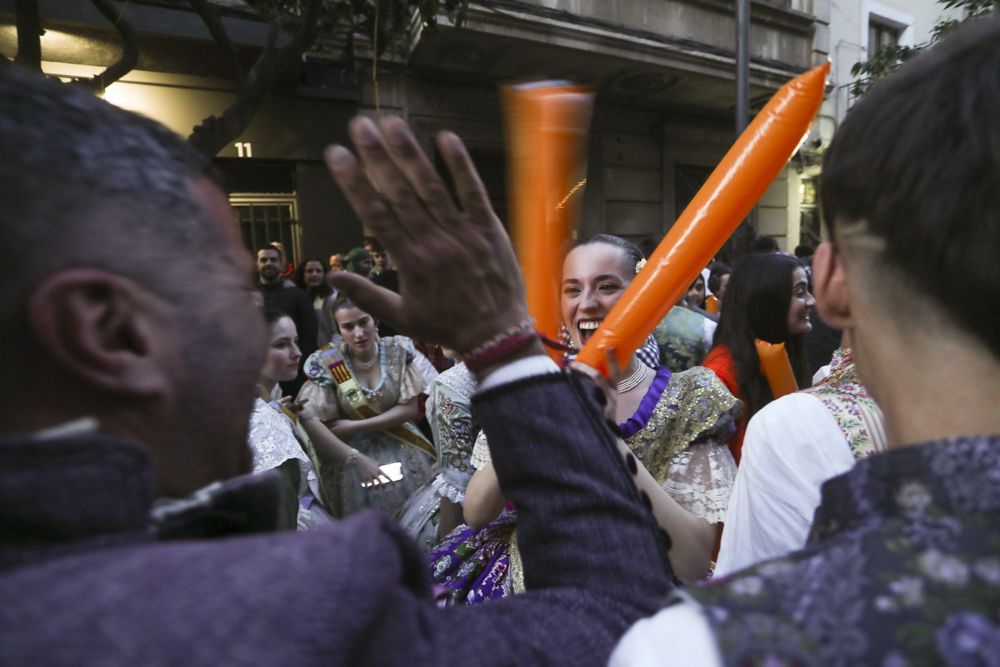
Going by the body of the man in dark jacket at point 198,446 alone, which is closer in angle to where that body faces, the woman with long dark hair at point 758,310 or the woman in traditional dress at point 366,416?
the woman with long dark hair

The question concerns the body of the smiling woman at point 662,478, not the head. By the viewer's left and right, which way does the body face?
facing the viewer and to the left of the viewer

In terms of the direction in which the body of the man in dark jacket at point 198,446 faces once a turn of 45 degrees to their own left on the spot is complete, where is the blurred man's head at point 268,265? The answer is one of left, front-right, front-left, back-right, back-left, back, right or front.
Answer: front

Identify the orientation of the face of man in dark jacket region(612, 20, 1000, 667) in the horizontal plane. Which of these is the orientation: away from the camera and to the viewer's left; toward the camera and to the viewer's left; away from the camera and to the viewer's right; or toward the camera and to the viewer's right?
away from the camera and to the viewer's left

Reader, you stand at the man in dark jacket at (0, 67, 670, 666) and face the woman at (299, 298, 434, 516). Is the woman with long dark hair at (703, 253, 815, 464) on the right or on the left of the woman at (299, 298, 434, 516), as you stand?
right

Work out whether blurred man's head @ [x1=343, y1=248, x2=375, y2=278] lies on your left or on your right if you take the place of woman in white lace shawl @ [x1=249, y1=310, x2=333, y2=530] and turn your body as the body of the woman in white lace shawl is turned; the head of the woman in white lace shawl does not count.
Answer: on your left

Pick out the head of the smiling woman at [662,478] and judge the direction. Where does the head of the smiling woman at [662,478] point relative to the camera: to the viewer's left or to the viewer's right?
to the viewer's left

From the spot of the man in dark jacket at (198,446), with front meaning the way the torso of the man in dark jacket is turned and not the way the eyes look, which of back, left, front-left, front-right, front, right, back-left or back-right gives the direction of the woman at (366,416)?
front-left

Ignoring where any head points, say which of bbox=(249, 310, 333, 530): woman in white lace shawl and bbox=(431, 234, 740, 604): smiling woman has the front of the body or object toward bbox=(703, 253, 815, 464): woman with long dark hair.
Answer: bbox=(249, 310, 333, 530): woman in white lace shawl

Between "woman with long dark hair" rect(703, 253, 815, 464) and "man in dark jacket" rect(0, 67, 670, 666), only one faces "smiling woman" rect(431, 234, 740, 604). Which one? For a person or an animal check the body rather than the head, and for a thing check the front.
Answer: the man in dark jacket

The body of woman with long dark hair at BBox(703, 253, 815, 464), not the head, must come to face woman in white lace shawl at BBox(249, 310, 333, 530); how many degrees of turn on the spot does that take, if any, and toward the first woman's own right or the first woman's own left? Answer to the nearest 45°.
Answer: approximately 135° to the first woman's own right

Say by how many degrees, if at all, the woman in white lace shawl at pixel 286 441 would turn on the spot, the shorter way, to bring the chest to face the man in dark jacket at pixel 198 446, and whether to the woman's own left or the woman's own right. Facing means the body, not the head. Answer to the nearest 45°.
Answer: approximately 90° to the woman's own right

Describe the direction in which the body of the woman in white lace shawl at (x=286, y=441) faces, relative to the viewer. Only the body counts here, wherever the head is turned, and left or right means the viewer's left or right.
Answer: facing to the right of the viewer
